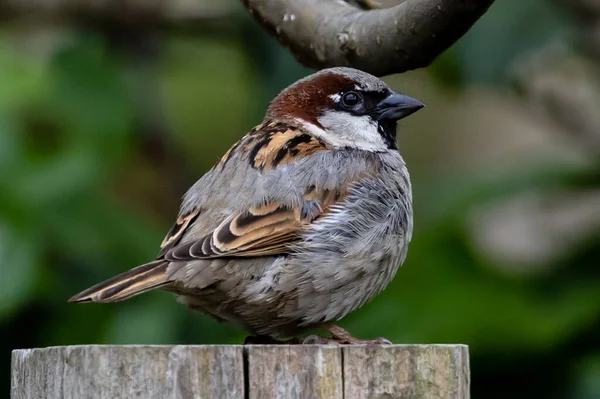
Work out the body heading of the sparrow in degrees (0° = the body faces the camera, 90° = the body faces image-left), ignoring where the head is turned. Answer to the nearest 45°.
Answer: approximately 270°
